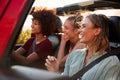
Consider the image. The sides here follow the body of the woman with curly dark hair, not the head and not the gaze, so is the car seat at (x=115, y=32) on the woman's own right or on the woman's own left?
on the woman's own left

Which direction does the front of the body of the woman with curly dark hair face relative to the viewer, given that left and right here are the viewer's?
facing the viewer and to the left of the viewer

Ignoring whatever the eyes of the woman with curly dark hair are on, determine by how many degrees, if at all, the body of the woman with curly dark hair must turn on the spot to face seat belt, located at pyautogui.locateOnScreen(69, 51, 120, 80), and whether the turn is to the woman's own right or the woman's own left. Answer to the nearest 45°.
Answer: approximately 90° to the woman's own left
